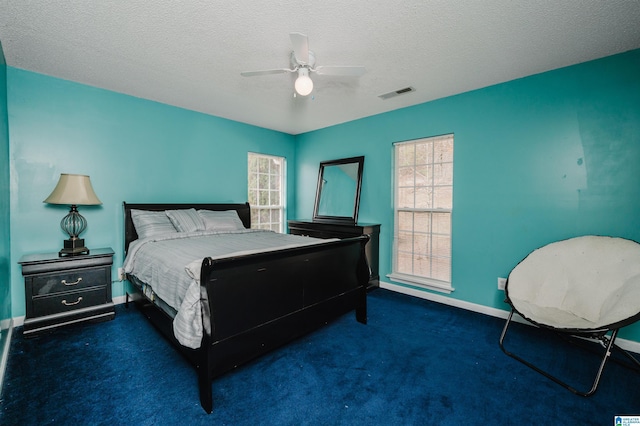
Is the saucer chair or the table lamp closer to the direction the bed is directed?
the saucer chair

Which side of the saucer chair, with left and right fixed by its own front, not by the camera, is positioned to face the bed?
front

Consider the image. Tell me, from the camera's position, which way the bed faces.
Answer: facing the viewer and to the right of the viewer

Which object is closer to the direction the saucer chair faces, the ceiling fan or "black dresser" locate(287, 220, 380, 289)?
the ceiling fan

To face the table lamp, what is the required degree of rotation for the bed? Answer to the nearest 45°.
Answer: approximately 180°

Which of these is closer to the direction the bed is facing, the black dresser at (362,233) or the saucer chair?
the saucer chair

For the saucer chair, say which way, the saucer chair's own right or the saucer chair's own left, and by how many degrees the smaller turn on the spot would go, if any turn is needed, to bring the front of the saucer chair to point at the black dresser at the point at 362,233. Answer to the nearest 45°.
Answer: approximately 45° to the saucer chair's own right

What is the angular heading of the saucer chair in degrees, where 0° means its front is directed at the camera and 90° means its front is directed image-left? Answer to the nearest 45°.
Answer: approximately 45°

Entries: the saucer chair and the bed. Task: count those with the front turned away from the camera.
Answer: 0

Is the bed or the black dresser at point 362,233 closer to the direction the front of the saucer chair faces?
the bed

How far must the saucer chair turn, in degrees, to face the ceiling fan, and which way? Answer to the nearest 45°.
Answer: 0° — it already faces it

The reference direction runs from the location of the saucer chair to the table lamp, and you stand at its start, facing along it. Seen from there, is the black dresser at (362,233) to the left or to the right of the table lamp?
right

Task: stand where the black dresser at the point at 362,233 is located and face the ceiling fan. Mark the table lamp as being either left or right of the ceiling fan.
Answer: right
